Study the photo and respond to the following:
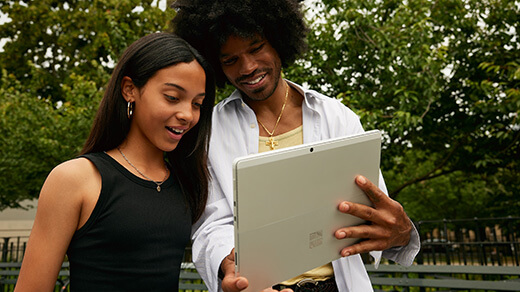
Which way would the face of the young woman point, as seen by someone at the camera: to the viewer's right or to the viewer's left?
to the viewer's right

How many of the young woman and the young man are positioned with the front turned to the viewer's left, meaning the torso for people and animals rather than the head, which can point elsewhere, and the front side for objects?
0

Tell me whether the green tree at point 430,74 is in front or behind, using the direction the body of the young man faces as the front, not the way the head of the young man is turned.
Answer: behind

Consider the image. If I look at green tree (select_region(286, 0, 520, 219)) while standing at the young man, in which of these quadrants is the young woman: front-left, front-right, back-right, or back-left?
back-left

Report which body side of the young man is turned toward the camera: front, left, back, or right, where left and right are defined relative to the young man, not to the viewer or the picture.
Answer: front

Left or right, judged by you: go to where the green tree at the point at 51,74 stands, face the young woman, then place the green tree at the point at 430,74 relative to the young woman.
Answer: left

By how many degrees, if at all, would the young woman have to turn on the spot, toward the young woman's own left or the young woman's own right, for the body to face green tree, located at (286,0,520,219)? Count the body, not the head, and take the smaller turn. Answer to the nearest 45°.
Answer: approximately 90° to the young woman's own left

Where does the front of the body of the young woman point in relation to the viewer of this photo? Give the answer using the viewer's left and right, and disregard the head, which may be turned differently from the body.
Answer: facing the viewer and to the right of the viewer

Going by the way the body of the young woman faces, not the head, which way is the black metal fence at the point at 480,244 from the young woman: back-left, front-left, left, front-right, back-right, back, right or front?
left

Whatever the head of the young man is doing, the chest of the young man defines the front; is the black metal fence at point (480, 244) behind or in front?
behind

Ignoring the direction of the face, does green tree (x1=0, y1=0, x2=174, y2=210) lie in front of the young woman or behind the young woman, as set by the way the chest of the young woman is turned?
behind

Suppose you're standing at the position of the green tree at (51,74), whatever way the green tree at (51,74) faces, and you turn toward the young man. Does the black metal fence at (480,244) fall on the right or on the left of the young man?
left
